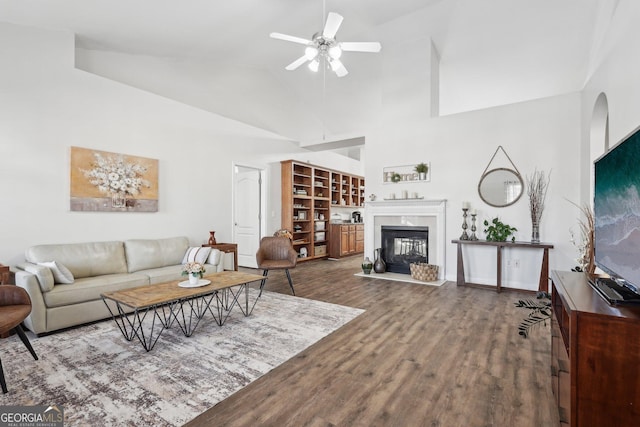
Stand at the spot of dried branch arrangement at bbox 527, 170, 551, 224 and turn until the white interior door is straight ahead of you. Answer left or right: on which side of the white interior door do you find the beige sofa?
left

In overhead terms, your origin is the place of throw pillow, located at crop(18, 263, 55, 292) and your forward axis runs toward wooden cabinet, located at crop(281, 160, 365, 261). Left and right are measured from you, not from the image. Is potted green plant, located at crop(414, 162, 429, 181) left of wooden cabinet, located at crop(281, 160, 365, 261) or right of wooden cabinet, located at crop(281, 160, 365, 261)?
right

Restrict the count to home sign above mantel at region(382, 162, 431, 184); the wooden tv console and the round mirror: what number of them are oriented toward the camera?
2

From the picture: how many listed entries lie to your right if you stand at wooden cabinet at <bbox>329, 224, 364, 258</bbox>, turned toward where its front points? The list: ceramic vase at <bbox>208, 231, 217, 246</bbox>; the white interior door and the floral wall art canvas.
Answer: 3

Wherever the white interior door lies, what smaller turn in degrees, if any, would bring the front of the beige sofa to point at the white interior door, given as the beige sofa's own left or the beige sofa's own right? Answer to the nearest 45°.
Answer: approximately 90° to the beige sofa's own left

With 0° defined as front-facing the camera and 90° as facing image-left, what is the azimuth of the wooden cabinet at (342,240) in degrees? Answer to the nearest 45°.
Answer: approximately 315°

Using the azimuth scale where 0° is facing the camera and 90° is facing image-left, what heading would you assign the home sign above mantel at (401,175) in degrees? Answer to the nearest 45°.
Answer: approximately 0°

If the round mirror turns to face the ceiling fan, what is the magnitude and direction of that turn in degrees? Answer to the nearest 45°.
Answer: approximately 45° to its right

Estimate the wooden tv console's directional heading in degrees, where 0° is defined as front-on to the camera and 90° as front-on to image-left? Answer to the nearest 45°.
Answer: approximately 90°

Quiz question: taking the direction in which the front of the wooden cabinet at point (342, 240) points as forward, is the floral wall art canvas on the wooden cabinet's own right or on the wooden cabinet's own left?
on the wooden cabinet's own right

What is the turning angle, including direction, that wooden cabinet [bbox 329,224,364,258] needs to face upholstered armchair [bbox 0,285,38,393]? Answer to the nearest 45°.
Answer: approximately 90° to its right
